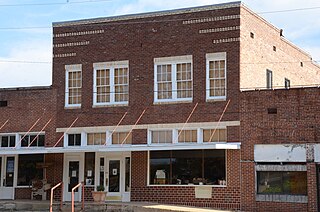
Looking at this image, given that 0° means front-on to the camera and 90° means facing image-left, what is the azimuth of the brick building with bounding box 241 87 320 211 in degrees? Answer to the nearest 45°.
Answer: approximately 0°
